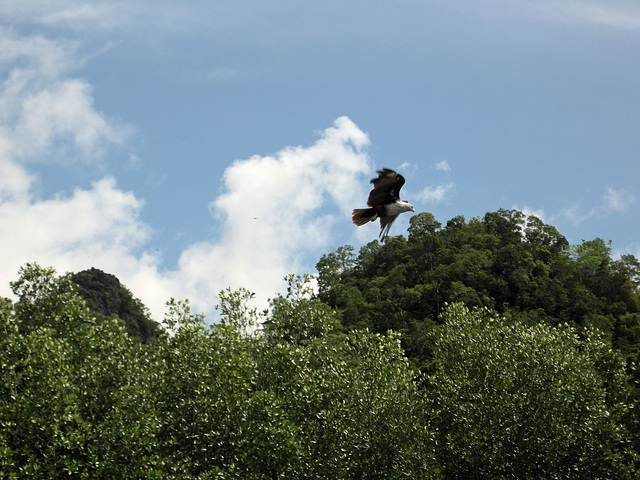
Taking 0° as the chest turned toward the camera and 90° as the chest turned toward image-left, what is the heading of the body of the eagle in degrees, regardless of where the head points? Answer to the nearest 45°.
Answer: approximately 270°
